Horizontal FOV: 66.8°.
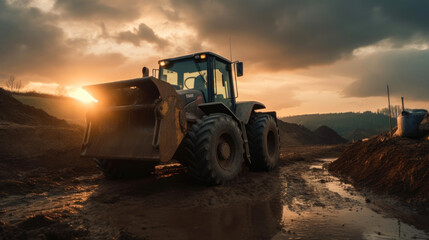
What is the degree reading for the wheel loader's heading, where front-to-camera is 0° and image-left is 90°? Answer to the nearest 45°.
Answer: approximately 45°

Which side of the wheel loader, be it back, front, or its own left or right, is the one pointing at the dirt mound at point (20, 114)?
right

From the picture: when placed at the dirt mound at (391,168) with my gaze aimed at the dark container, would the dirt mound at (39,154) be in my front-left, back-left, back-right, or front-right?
back-left

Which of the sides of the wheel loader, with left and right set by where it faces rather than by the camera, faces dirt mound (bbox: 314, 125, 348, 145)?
back

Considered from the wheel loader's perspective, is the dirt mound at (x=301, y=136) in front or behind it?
behind

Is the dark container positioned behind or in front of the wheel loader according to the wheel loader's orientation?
behind

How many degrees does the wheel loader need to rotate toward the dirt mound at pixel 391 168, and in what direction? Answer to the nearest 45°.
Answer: approximately 135° to its left

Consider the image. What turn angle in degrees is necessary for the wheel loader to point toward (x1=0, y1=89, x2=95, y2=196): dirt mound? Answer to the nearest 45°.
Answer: approximately 90° to its right
